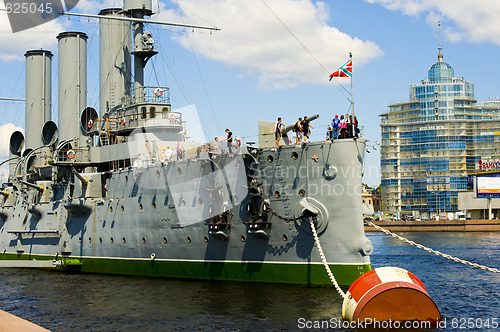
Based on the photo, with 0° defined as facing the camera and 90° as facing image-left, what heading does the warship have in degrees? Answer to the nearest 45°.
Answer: approximately 315°
